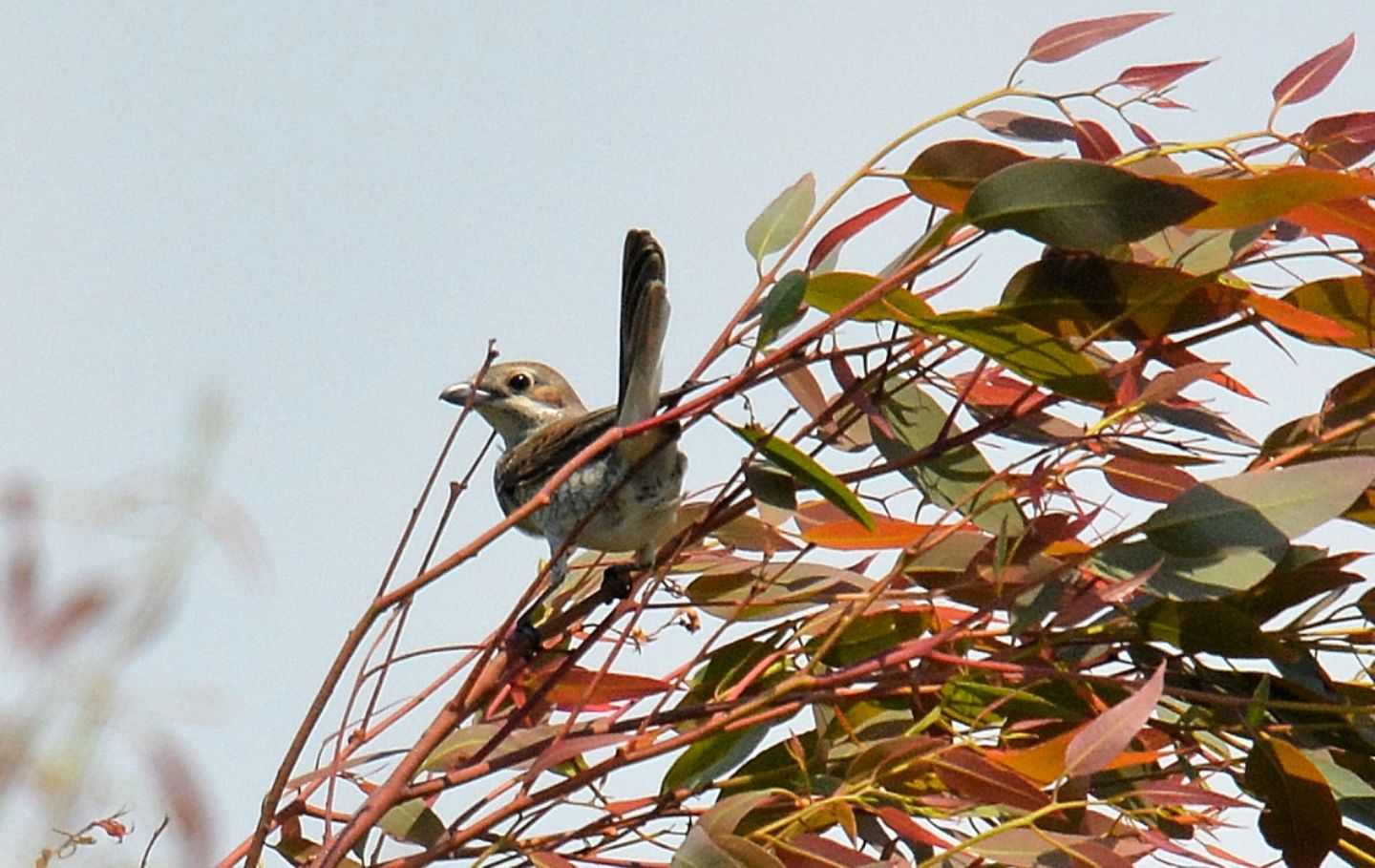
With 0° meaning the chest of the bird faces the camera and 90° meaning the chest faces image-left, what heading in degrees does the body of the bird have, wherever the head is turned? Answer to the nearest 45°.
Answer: approximately 90°
